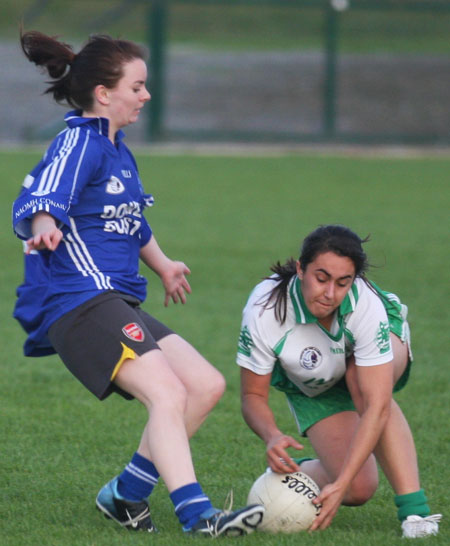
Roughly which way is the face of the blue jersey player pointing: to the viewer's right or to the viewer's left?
to the viewer's right

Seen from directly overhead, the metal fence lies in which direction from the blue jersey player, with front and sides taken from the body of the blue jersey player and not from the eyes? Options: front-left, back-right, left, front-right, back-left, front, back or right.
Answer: back-left

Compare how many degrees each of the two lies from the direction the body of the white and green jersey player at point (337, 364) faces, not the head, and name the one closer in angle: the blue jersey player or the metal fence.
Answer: the blue jersey player

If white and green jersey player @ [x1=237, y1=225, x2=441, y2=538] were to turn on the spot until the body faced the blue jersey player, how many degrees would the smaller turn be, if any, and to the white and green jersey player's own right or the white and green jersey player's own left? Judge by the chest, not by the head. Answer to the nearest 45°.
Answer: approximately 90° to the white and green jersey player's own right

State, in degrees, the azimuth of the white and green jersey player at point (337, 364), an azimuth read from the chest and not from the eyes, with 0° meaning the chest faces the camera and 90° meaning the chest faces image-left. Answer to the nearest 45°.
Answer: approximately 0°

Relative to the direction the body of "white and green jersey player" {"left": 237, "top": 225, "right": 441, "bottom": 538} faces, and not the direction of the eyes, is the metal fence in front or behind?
behind

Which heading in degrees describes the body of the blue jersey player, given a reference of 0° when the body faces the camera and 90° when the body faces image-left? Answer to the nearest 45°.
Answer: approximately 315°
